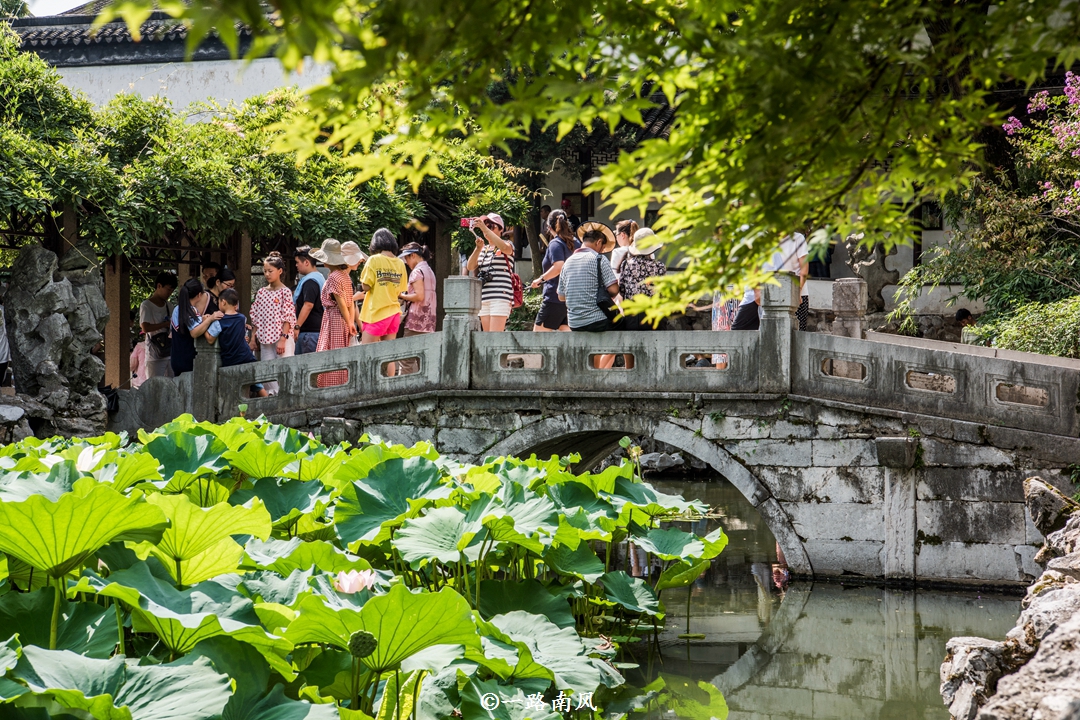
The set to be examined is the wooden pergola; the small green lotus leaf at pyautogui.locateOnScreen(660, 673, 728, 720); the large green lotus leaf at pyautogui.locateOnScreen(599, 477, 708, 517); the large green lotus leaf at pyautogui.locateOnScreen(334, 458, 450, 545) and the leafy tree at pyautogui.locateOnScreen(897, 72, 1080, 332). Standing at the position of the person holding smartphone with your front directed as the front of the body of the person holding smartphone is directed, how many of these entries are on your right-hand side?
1

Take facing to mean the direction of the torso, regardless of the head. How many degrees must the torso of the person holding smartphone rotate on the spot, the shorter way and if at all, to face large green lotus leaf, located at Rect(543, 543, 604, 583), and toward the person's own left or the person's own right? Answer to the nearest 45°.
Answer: approximately 45° to the person's own left

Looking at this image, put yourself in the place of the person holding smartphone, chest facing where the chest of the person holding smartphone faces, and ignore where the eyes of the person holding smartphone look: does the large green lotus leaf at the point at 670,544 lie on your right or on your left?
on your left

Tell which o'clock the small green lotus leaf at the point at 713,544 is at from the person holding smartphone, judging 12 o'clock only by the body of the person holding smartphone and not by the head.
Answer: The small green lotus leaf is roughly at 10 o'clock from the person holding smartphone.

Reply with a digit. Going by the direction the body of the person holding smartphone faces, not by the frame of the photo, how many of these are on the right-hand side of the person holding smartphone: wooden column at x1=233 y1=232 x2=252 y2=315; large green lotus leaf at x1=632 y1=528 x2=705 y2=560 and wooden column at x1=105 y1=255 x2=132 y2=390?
2

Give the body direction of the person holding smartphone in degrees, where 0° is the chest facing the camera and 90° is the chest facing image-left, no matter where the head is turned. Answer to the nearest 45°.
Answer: approximately 45°

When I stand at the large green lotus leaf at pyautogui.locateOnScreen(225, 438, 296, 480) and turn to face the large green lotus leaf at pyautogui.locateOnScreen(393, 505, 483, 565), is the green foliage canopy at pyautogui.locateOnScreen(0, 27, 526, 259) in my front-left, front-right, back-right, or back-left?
back-left

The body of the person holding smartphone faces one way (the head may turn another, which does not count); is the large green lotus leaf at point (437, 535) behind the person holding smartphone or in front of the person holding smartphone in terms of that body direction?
in front

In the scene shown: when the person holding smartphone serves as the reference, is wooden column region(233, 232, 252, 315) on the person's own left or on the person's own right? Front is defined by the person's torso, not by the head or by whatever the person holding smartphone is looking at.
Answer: on the person's own right

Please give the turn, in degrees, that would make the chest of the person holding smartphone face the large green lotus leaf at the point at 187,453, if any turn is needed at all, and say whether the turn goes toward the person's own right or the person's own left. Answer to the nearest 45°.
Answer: approximately 45° to the person's own left

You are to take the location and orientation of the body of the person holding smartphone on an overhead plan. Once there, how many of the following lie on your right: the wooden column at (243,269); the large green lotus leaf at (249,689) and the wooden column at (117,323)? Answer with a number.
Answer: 2

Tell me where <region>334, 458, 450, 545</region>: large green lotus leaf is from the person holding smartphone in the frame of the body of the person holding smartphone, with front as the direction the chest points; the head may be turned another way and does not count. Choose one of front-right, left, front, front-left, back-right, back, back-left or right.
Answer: front-left

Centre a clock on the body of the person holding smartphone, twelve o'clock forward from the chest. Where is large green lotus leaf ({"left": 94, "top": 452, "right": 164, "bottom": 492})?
The large green lotus leaf is roughly at 11 o'clock from the person holding smartphone.

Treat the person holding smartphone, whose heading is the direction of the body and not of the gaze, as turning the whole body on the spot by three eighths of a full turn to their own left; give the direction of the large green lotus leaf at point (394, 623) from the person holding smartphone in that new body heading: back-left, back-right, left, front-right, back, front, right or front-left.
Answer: right

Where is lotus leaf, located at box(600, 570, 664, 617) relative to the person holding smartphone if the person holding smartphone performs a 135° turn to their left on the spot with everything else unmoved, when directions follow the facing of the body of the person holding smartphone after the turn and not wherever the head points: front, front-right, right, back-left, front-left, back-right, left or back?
right

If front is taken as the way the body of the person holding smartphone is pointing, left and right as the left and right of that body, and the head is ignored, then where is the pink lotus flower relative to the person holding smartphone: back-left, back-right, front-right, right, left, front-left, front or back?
front-left
